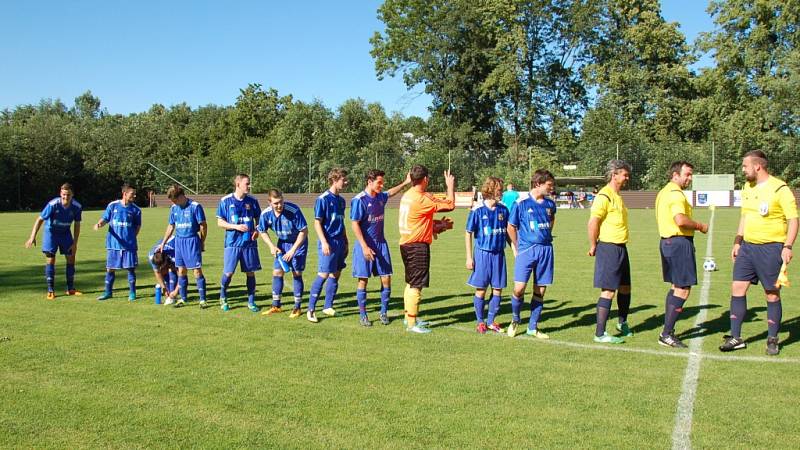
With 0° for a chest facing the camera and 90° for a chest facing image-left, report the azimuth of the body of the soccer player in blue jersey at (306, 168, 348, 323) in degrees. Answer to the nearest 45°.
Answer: approximately 315°

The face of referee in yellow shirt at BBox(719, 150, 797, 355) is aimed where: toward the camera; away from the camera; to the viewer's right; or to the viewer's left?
to the viewer's left

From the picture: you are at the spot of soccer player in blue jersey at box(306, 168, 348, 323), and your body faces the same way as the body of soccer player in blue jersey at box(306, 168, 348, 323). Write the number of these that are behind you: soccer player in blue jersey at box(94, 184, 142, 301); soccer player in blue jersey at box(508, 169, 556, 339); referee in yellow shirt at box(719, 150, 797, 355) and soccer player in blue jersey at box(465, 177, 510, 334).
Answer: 1

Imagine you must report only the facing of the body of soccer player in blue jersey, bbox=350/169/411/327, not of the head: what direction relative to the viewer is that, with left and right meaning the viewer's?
facing the viewer and to the right of the viewer

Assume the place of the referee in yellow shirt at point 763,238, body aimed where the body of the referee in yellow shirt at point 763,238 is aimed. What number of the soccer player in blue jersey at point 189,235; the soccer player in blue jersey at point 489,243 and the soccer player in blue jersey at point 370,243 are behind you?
0

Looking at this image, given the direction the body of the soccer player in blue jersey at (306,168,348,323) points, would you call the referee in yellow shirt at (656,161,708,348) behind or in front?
in front

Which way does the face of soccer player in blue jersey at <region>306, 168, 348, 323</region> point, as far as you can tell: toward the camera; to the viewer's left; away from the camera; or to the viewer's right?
to the viewer's right

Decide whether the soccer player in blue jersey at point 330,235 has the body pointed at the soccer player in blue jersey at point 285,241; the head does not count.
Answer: no

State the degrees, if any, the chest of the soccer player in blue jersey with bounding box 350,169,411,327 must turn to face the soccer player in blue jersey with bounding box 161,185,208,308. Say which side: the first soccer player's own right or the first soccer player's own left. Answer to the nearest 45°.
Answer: approximately 180°

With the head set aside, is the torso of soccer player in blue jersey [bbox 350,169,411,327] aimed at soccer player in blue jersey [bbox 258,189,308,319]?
no

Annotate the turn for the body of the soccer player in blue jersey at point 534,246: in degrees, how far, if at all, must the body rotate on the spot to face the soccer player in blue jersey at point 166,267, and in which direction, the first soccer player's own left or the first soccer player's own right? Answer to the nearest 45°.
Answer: approximately 135° to the first soccer player's own right

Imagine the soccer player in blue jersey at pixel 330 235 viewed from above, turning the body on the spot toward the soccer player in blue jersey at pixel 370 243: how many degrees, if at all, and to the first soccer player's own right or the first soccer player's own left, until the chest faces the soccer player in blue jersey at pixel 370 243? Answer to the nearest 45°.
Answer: approximately 45° to the first soccer player's own left

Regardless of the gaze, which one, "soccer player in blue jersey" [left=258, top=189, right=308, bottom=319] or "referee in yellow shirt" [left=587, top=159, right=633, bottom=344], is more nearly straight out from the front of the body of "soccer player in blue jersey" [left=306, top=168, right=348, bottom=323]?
the referee in yellow shirt

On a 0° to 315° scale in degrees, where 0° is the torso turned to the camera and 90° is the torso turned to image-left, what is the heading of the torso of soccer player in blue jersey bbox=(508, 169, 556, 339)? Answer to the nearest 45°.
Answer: approximately 315°

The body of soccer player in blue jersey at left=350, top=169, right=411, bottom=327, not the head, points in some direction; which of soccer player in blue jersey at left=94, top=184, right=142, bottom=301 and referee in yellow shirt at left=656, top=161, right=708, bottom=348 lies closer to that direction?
the referee in yellow shirt
